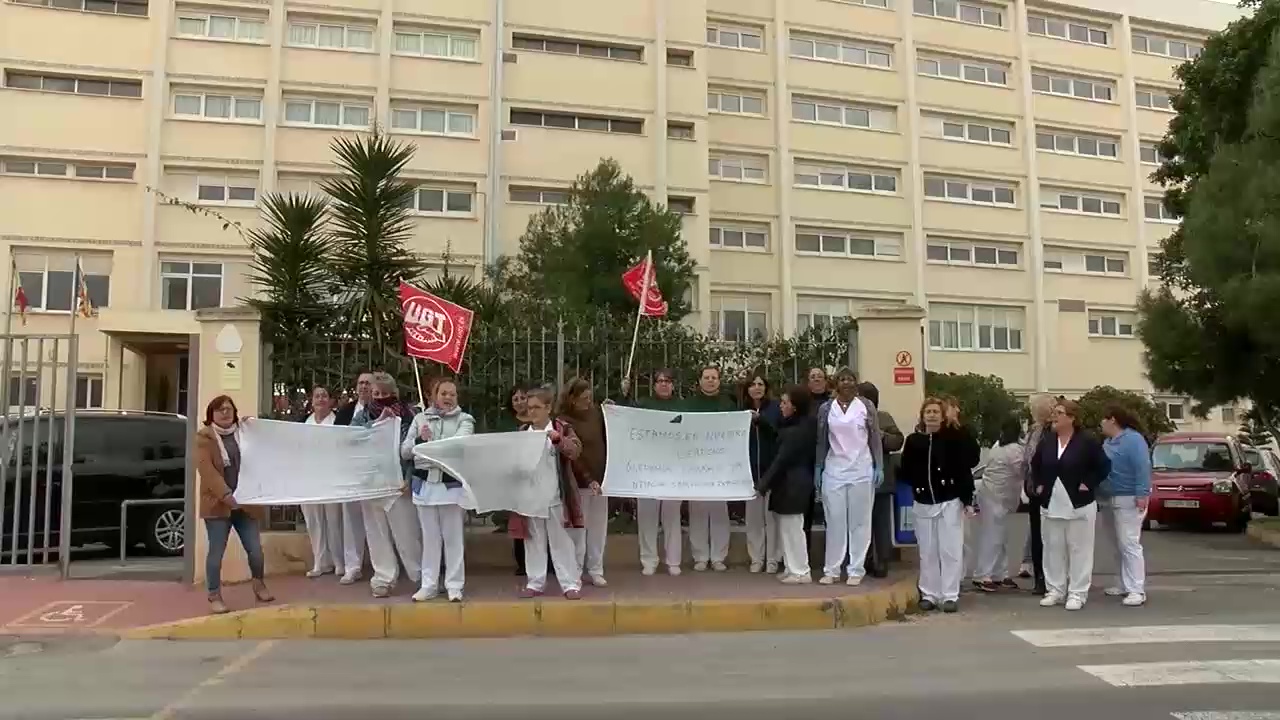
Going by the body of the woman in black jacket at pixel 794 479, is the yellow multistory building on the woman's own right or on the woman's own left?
on the woman's own right

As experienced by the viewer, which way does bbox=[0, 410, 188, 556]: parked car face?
facing to the left of the viewer

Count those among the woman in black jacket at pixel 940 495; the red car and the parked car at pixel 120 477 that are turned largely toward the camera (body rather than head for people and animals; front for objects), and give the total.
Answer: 2

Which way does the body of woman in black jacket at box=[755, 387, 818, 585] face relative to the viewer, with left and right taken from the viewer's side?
facing to the left of the viewer

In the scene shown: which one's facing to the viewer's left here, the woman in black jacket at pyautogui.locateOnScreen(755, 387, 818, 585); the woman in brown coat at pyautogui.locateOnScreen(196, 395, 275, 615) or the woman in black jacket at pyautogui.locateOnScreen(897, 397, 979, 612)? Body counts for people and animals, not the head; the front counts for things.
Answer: the woman in black jacket at pyautogui.locateOnScreen(755, 387, 818, 585)

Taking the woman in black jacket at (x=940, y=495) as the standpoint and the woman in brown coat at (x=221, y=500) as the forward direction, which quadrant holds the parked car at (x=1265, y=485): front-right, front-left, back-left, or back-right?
back-right

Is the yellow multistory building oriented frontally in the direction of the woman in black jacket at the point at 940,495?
yes

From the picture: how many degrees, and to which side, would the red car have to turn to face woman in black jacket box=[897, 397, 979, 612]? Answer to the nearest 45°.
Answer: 0° — it already faces them
